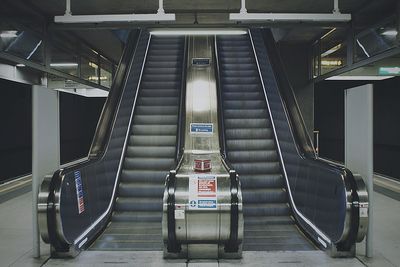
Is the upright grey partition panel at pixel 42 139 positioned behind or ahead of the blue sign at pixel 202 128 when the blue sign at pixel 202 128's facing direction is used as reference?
ahead

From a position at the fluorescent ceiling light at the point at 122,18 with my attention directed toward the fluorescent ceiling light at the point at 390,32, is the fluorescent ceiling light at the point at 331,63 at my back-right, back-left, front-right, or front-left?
front-left

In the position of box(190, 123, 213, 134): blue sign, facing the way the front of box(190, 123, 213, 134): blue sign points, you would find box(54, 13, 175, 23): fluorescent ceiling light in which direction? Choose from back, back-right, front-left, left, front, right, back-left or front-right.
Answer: front-right

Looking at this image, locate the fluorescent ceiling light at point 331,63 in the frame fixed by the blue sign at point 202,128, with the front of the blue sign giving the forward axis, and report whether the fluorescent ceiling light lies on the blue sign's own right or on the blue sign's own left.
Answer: on the blue sign's own left

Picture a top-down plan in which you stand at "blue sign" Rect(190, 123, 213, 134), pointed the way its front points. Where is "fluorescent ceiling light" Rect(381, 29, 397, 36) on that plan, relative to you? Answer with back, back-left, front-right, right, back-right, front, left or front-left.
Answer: left

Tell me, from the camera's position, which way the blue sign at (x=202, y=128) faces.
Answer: facing the viewer

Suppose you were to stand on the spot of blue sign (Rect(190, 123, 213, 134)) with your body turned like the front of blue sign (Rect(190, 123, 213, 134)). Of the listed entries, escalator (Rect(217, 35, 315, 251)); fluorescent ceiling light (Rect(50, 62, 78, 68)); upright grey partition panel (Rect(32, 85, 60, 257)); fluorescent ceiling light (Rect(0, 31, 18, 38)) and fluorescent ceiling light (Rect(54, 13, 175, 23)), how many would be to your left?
1

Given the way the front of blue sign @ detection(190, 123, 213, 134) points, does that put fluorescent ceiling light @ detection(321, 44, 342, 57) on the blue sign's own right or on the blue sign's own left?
on the blue sign's own left

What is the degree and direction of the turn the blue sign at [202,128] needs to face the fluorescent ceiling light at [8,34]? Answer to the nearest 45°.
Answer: approximately 90° to its right
